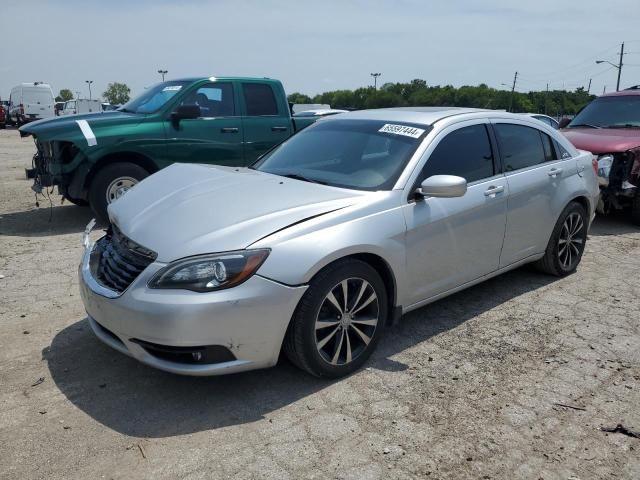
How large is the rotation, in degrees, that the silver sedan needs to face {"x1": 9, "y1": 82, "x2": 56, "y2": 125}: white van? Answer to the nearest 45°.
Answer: approximately 90° to its right

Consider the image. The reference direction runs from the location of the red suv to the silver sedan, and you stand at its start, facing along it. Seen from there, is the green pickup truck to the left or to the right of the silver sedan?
right

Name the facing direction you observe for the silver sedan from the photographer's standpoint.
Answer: facing the viewer and to the left of the viewer

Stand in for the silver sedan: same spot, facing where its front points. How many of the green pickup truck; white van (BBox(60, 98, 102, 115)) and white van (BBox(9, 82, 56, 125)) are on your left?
0

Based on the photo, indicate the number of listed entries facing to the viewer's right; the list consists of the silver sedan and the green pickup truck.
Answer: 0

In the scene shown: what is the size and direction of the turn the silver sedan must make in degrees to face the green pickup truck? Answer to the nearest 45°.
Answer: approximately 90° to its right

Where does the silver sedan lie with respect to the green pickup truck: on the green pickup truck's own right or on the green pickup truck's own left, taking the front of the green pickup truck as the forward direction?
on the green pickup truck's own left

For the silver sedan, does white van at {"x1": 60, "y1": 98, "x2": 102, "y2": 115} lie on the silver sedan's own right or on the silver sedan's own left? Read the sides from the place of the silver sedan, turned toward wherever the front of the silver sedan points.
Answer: on the silver sedan's own right

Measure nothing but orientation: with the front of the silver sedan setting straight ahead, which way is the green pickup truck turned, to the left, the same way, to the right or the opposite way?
the same way

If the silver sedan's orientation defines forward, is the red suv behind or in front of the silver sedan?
behind

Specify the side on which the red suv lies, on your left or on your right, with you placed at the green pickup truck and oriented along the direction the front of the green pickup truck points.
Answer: on your left
